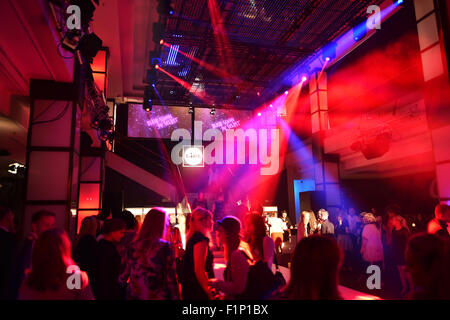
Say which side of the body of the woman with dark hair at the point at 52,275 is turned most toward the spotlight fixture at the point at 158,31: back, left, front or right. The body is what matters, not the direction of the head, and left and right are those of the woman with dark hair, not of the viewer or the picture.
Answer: front

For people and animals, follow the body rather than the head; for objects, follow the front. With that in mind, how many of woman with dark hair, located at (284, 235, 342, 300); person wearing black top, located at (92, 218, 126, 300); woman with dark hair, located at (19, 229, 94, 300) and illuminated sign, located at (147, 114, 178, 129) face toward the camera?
1

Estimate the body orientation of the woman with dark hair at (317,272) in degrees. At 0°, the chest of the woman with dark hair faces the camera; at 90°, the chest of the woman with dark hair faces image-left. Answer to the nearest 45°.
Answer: approximately 180°

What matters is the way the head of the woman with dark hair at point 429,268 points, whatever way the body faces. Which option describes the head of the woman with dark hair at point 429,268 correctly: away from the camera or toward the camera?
away from the camera

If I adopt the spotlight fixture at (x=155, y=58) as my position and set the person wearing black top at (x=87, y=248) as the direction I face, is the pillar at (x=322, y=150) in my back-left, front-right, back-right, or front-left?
back-left

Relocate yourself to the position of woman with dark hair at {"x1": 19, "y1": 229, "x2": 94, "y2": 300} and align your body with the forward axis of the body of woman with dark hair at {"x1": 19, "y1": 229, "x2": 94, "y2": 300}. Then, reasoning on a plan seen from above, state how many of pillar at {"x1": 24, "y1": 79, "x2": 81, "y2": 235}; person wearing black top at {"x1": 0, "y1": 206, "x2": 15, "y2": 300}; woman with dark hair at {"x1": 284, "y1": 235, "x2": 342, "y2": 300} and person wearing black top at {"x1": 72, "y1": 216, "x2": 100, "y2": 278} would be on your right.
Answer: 1

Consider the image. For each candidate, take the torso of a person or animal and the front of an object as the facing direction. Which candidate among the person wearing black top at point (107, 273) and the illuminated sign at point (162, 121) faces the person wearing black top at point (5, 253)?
the illuminated sign

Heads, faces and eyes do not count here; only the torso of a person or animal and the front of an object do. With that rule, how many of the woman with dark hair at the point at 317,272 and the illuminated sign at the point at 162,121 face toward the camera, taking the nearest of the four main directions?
1

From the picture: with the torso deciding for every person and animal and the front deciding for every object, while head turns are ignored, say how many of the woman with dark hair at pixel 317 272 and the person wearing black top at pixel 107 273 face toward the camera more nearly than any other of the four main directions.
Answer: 0

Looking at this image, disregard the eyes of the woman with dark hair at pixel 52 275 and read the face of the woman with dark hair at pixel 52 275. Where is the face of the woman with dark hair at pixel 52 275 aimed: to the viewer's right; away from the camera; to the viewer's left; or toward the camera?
away from the camera

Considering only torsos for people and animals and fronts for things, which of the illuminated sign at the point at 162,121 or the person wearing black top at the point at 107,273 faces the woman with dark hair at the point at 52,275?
the illuminated sign
